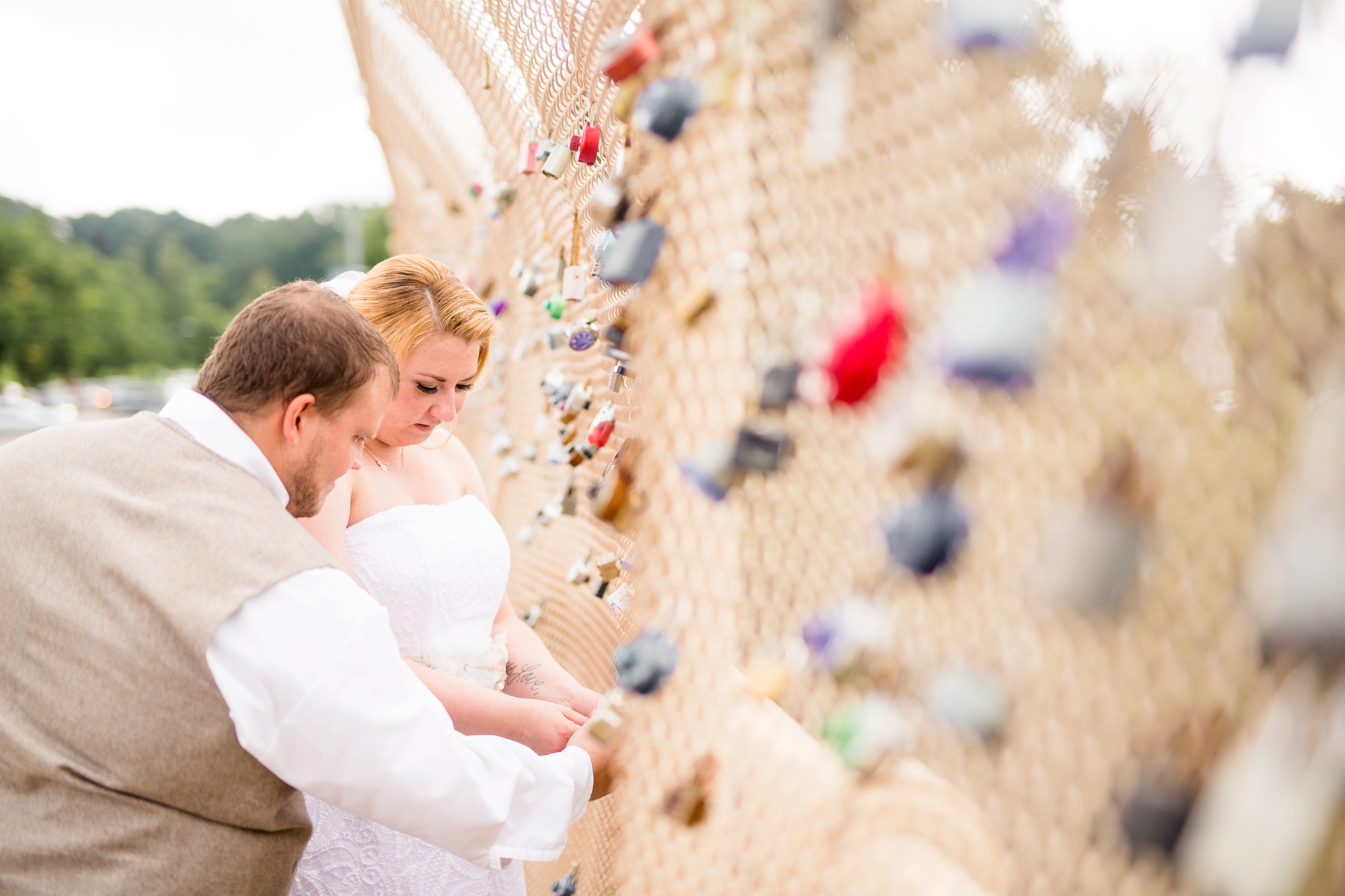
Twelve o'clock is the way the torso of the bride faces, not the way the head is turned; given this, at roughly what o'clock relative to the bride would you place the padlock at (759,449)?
The padlock is roughly at 1 o'clock from the bride.

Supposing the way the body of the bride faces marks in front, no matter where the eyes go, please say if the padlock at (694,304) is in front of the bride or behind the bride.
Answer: in front

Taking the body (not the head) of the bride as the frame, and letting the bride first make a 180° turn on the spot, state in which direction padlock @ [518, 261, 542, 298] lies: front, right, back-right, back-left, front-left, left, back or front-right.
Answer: front-right

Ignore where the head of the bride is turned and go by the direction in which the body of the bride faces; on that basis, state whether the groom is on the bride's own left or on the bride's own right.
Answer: on the bride's own right

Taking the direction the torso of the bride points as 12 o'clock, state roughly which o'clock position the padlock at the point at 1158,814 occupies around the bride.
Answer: The padlock is roughly at 1 o'clock from the bride.

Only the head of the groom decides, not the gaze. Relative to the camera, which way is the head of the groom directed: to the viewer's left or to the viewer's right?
to the viewer's right

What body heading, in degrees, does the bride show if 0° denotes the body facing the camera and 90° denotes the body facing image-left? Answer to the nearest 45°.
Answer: approximately 315°
